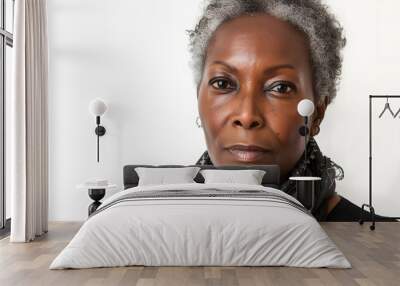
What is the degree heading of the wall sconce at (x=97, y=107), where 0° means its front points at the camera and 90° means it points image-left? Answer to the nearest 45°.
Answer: approximately 0°

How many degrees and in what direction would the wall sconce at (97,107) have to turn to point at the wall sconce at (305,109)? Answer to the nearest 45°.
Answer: approximately 90° to its left

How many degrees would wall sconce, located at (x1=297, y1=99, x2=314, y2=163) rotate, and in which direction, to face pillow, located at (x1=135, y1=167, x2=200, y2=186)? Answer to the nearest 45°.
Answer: approximately 90° to its right

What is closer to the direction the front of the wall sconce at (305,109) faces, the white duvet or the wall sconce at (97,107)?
the white duvet

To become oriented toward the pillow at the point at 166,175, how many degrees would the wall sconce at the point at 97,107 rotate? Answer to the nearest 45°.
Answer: approximately 45° to its left

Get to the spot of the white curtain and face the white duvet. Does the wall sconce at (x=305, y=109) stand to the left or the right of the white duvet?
left

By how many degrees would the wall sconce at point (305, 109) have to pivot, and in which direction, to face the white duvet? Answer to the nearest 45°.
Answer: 0° — it already faces it

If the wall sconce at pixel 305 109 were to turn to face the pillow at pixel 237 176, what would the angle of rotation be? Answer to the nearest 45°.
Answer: approximately 45° to its right

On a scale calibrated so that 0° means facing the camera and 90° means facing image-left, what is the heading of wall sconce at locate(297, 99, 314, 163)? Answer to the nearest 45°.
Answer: approximately 0°

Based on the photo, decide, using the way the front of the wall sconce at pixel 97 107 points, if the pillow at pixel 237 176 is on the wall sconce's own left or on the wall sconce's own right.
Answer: on the wall sconce's own left

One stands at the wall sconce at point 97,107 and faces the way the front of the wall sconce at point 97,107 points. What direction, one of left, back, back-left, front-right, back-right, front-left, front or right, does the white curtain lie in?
front-right
